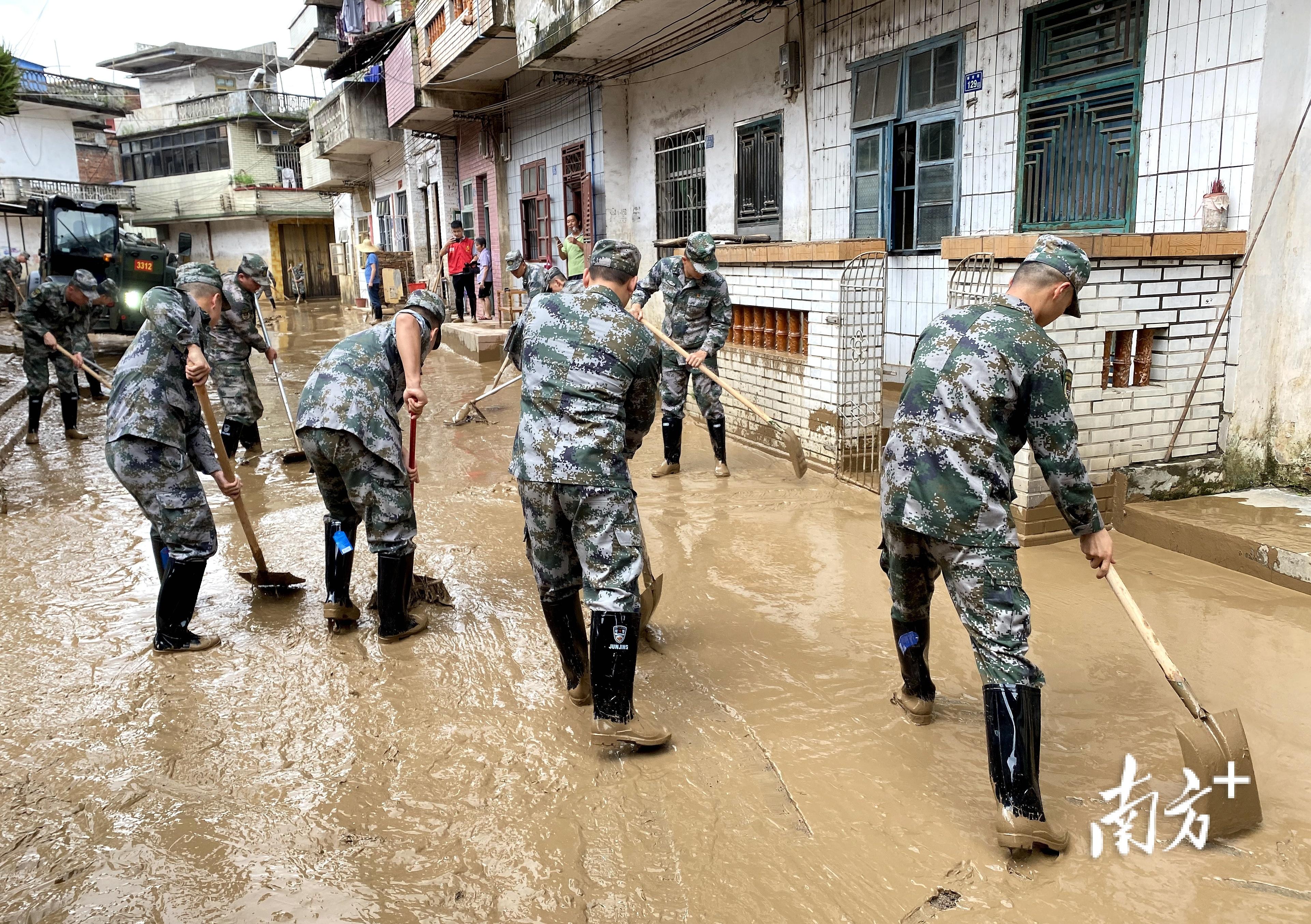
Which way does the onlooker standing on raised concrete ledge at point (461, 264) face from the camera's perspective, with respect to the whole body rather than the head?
toward the camera

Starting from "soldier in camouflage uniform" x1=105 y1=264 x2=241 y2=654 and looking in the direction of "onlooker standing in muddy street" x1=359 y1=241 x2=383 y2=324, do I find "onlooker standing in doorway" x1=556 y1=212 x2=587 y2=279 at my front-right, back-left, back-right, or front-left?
front-right

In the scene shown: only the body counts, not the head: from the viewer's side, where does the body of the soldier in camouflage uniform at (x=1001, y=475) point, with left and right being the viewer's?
facing away from the viewer and to the right of the viewer

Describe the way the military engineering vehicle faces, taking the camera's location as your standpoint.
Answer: facing the viewer and to the right of the viewer

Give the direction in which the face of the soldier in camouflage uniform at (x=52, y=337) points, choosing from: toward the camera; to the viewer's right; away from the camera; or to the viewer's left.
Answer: to the viewer's right

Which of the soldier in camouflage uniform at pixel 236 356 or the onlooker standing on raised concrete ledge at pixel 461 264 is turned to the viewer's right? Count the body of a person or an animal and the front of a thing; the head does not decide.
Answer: the soldier in camouflage uniform

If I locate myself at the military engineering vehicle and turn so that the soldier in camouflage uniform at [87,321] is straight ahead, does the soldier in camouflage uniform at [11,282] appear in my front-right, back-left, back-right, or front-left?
front-right

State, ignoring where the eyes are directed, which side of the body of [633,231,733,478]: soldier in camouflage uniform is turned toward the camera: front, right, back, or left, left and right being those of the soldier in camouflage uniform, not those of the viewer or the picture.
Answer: front

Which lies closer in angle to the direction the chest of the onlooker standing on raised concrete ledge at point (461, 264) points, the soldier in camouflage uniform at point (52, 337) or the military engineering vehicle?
the soldier in camouflage uniform

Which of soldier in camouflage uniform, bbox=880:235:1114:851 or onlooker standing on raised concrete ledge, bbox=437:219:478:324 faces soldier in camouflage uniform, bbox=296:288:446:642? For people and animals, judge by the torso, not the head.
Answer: the onlooker standing on raised concrete ledge

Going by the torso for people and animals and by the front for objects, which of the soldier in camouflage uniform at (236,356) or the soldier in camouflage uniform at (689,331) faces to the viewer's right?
the soldier in camouflage uniform at (236,356)

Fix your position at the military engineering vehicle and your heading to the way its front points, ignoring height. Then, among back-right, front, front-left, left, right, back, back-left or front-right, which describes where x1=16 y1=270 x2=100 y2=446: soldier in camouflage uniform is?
front-right

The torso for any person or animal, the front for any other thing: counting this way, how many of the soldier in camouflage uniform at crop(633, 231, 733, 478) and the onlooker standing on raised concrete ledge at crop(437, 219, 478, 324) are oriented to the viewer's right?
0

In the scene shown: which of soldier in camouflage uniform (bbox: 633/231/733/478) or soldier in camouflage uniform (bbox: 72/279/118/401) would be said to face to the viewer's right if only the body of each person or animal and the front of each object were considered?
soldier in camouflage uniform (bbox: 72/279/118/401)

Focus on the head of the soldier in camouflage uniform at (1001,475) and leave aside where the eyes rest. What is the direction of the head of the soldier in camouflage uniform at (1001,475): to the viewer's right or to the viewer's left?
to the viewer's right
